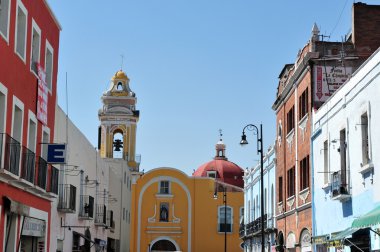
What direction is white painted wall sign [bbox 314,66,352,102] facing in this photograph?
toward the camera

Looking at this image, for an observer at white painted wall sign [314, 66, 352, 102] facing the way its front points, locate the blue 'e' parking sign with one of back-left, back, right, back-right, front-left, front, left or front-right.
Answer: front-right

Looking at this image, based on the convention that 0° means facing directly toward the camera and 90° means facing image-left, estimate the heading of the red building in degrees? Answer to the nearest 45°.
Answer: approximately 315°

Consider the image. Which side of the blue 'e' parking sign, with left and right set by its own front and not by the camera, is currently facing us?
front

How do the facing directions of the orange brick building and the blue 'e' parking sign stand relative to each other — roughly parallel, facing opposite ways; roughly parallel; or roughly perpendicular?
roughly perpendicular

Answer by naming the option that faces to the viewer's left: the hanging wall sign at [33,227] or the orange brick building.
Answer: the orange brick building

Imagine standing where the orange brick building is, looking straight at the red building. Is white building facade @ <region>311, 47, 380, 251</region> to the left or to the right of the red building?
left

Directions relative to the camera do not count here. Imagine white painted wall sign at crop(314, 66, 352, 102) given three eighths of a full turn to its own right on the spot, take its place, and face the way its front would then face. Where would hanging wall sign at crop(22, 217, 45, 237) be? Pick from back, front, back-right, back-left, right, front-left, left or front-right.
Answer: left

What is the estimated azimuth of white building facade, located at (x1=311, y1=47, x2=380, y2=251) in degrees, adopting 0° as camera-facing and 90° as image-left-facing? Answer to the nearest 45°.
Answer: approximately 45°

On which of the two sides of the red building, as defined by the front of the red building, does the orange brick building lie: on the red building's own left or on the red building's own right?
on the red building's own left

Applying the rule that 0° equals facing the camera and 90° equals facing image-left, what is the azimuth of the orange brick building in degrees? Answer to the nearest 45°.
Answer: approximately 90°

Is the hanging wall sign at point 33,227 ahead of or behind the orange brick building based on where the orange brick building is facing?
ahead
